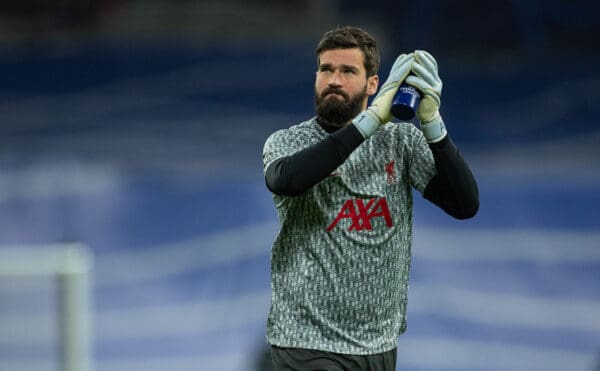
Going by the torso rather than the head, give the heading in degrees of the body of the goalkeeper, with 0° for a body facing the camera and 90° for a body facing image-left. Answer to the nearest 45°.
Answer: approximately 0°

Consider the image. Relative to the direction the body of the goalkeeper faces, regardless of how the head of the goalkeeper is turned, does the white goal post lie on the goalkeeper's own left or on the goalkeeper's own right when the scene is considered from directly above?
on the goalkeeper's own right
